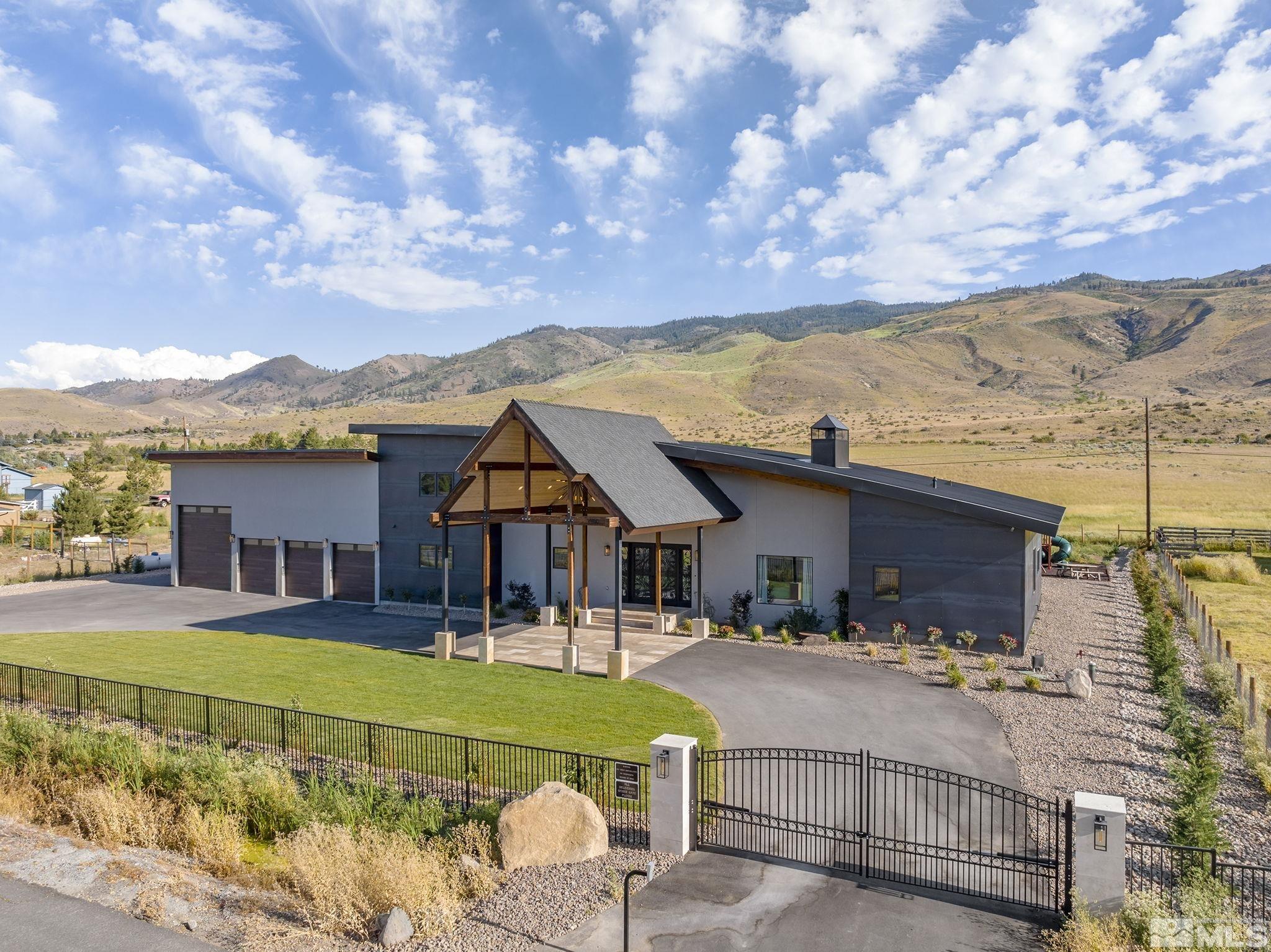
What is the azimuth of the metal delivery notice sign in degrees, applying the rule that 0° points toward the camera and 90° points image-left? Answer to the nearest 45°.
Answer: approximately 0°

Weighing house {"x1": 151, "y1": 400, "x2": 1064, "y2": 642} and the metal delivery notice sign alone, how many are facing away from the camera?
0

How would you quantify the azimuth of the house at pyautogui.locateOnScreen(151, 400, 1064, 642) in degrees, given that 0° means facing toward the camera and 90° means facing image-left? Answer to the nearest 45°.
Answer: approximately 45°

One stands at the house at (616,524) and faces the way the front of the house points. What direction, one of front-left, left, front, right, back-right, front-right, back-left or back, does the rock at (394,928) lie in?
front-left

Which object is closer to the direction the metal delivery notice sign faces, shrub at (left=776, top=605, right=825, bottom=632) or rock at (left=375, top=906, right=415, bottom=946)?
the rock

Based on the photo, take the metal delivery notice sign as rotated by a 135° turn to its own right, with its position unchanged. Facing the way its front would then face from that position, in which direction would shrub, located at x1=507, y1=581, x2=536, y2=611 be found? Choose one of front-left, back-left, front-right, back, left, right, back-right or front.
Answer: front-right

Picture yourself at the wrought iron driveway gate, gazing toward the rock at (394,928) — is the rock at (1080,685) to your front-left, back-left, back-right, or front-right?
back-right

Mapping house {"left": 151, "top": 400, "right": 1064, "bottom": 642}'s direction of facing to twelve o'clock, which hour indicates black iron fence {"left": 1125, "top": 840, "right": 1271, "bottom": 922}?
The black iron fence is roughly at 10 o'clock from the house.

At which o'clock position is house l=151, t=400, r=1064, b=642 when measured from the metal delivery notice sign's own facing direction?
The house is roughly at 6 o'clock from the metal delivery notice sign.

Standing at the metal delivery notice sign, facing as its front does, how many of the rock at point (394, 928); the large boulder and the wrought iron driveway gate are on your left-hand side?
1

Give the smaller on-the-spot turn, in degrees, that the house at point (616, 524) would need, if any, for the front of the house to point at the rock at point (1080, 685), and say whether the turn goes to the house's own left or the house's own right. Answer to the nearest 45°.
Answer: approximately 90° to the house's own left

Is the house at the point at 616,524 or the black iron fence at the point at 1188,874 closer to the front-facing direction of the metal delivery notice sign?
the black iron fence
